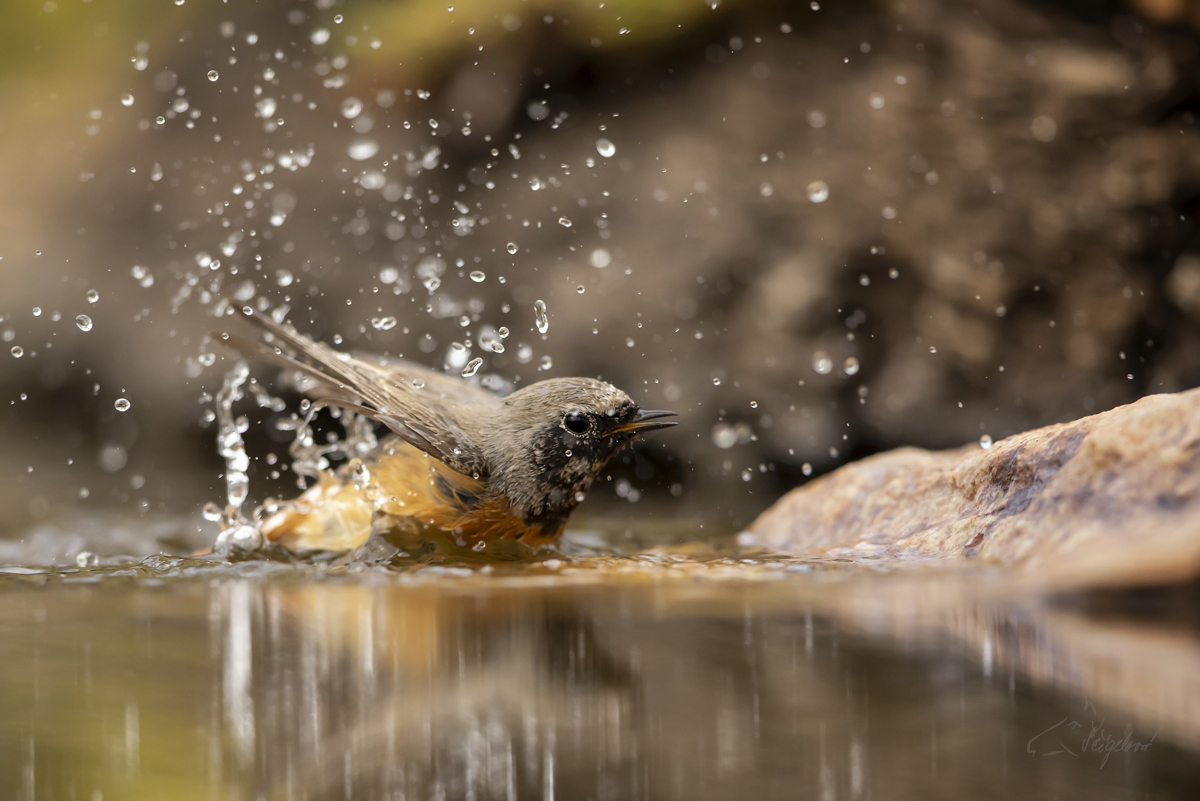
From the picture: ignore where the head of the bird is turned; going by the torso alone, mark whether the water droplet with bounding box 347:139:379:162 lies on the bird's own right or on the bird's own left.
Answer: on the bird's own left

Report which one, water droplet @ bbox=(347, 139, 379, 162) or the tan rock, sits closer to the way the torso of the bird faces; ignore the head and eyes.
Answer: the tan rock

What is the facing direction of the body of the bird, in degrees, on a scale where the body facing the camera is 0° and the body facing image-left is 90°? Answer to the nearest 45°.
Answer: approximately 270°

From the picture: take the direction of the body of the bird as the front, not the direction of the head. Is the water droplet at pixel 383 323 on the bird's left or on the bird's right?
on the bird's left

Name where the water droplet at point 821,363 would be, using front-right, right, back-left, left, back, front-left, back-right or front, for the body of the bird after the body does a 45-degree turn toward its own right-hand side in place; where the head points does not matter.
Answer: left

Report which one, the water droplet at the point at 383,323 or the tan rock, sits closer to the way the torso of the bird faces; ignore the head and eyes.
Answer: the tan rock
